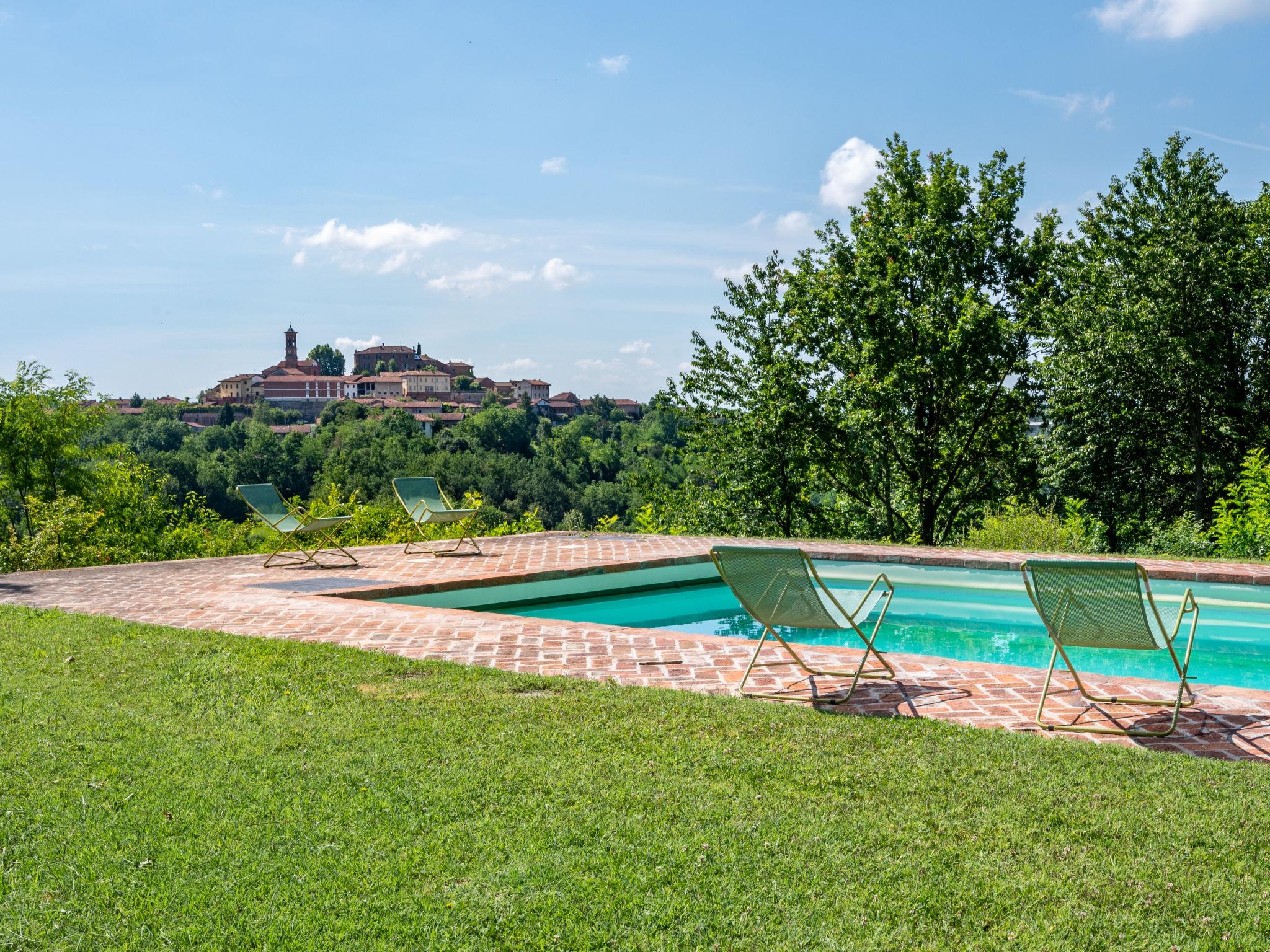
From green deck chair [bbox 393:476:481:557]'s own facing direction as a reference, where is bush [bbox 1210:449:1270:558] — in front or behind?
in front

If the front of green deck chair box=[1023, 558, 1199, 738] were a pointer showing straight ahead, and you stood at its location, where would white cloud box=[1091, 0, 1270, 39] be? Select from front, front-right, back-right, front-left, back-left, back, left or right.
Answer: front-left

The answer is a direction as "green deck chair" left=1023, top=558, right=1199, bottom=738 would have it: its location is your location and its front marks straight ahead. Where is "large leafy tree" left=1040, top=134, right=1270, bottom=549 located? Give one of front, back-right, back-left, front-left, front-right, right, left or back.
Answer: front-left

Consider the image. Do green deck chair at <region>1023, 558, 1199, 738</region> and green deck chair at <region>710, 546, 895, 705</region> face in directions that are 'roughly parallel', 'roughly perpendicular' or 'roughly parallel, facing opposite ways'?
roughly parallel

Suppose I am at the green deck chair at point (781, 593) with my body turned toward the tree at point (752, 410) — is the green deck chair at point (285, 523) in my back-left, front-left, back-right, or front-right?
front-left

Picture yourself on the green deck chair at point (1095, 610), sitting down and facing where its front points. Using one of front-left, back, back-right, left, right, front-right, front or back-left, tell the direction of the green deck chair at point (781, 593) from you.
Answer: back-left

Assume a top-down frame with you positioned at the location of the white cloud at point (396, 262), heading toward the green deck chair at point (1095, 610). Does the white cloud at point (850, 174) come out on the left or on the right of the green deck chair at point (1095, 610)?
left

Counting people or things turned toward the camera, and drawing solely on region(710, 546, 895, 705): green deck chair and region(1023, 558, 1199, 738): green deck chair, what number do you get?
0
